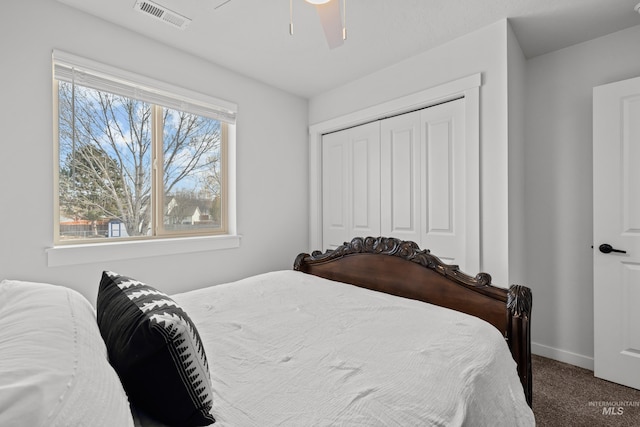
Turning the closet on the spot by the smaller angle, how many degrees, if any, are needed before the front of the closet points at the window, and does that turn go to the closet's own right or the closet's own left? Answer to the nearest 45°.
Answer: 0° — it already faces it

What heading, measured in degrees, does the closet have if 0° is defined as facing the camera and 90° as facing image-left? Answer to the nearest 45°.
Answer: approximately 45°

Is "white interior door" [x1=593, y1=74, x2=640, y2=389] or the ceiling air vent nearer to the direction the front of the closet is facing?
the ceiling air vent

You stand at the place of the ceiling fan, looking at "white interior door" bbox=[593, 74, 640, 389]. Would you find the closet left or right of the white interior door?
left
